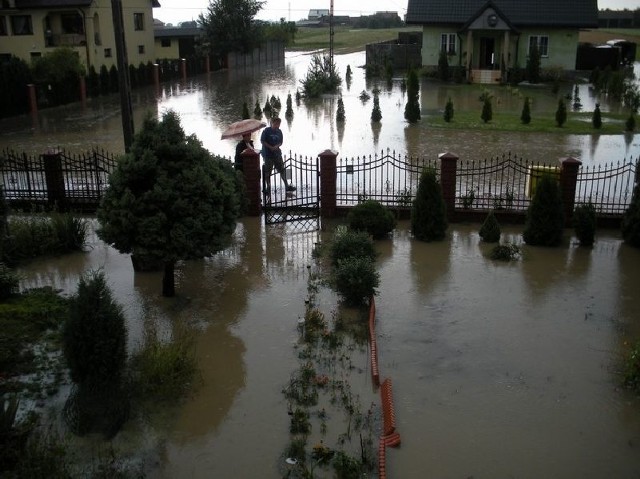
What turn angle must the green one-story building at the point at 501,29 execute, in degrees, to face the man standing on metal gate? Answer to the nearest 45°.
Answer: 0° — it already faces them

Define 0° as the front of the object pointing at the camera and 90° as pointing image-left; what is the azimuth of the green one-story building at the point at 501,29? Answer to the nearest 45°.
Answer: approximately 0°

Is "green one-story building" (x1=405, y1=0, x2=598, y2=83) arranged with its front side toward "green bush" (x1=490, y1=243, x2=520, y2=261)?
yes

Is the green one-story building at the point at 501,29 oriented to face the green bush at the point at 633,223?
yes

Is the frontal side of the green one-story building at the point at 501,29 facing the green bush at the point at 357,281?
yes

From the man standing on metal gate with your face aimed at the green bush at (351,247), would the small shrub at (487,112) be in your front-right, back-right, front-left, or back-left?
back-left

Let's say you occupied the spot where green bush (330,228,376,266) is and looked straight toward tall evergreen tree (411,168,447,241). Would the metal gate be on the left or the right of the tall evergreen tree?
left
